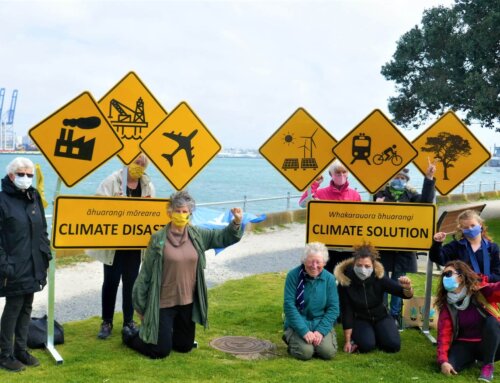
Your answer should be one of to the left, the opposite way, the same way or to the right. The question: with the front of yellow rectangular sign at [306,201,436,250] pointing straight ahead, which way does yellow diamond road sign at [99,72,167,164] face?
the same way

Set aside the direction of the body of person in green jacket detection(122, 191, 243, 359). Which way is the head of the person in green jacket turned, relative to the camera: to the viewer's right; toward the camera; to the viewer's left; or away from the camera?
toward the camera

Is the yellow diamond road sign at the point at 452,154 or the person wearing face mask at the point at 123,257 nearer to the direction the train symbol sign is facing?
the person wearing face mask

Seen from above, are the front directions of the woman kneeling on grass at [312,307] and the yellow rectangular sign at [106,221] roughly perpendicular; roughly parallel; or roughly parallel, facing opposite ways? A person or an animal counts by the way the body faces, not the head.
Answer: roughly parallel

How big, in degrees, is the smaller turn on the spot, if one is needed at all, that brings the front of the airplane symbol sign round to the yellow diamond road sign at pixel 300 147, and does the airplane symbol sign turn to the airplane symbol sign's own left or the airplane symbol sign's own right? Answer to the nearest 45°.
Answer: approximately 90° to the airplane symbol sign's own left

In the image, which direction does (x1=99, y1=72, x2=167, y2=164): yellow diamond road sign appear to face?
toward the camera

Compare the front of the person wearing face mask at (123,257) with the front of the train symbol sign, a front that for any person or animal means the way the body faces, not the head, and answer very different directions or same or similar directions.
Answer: same or similar directions

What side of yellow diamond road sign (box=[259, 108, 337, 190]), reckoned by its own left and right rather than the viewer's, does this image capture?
front

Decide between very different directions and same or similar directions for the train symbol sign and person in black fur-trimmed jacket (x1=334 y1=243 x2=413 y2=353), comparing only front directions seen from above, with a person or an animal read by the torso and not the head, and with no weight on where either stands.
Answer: same or similar directions

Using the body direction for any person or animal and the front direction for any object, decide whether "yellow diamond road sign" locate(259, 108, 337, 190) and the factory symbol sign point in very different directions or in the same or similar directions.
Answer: same or similar directions

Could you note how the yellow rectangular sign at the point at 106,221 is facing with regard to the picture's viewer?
facing the viewer

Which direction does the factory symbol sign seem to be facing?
toward the camera

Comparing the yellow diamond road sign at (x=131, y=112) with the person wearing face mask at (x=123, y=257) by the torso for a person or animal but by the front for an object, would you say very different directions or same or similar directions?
same or similar directions

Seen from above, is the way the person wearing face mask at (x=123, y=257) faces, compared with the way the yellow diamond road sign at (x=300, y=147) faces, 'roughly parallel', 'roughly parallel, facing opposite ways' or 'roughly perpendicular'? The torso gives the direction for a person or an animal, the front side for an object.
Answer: roughly parallel

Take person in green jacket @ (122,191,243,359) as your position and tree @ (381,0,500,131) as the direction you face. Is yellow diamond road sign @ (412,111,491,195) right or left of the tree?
right

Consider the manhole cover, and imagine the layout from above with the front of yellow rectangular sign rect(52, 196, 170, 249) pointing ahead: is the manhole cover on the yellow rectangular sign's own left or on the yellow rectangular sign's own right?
on the yellow rectangular sign's own left

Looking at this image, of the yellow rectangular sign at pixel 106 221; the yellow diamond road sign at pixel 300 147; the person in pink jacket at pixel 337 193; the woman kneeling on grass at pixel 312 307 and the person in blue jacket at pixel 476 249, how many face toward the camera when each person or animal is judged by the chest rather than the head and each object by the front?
5

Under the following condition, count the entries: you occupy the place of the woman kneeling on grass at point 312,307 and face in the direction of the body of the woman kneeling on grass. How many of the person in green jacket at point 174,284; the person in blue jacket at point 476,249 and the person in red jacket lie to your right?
1
